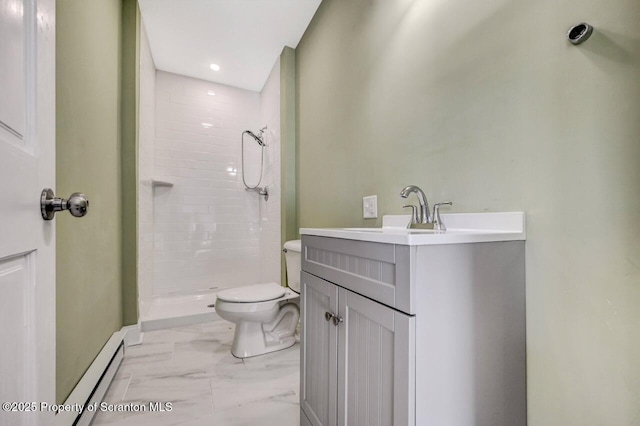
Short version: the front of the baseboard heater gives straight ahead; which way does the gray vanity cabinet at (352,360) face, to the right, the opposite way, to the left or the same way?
the opposite way

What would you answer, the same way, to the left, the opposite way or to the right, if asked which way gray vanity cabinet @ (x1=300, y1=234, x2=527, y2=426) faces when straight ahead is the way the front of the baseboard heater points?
the opposite way

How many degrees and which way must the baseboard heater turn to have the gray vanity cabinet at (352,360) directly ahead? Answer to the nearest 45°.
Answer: approximately 45° to its right

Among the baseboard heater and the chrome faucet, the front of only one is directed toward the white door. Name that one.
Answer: the chrome faucet

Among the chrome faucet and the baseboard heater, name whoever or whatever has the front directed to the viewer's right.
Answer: the baseboard heater

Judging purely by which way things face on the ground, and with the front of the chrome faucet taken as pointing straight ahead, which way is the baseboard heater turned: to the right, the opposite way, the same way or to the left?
the opposite way

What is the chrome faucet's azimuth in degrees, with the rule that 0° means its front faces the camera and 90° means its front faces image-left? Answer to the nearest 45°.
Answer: approximately 45°

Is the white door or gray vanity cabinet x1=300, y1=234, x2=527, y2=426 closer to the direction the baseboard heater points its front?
the gray vanity cabinet

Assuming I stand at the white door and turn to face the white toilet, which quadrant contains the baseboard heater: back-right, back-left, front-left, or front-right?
front-left

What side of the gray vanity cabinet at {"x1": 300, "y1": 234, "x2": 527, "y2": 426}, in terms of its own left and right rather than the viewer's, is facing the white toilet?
right

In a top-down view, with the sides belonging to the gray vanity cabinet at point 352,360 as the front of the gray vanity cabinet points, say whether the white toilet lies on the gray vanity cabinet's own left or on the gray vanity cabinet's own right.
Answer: on the gray vanity cabinet's own right

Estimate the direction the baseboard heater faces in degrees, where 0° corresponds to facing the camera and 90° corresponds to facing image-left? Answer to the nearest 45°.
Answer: approximately 270°

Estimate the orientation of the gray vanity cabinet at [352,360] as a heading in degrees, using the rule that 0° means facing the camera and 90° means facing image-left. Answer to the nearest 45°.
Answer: approximately 45°

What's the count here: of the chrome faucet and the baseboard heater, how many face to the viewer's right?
1
